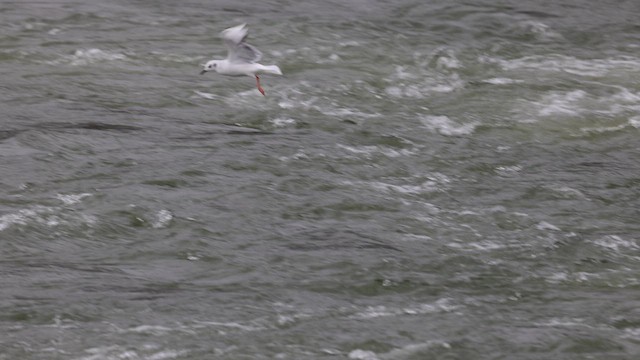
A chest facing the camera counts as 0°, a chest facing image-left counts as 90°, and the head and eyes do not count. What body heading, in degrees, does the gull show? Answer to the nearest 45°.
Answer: approximately 90°
